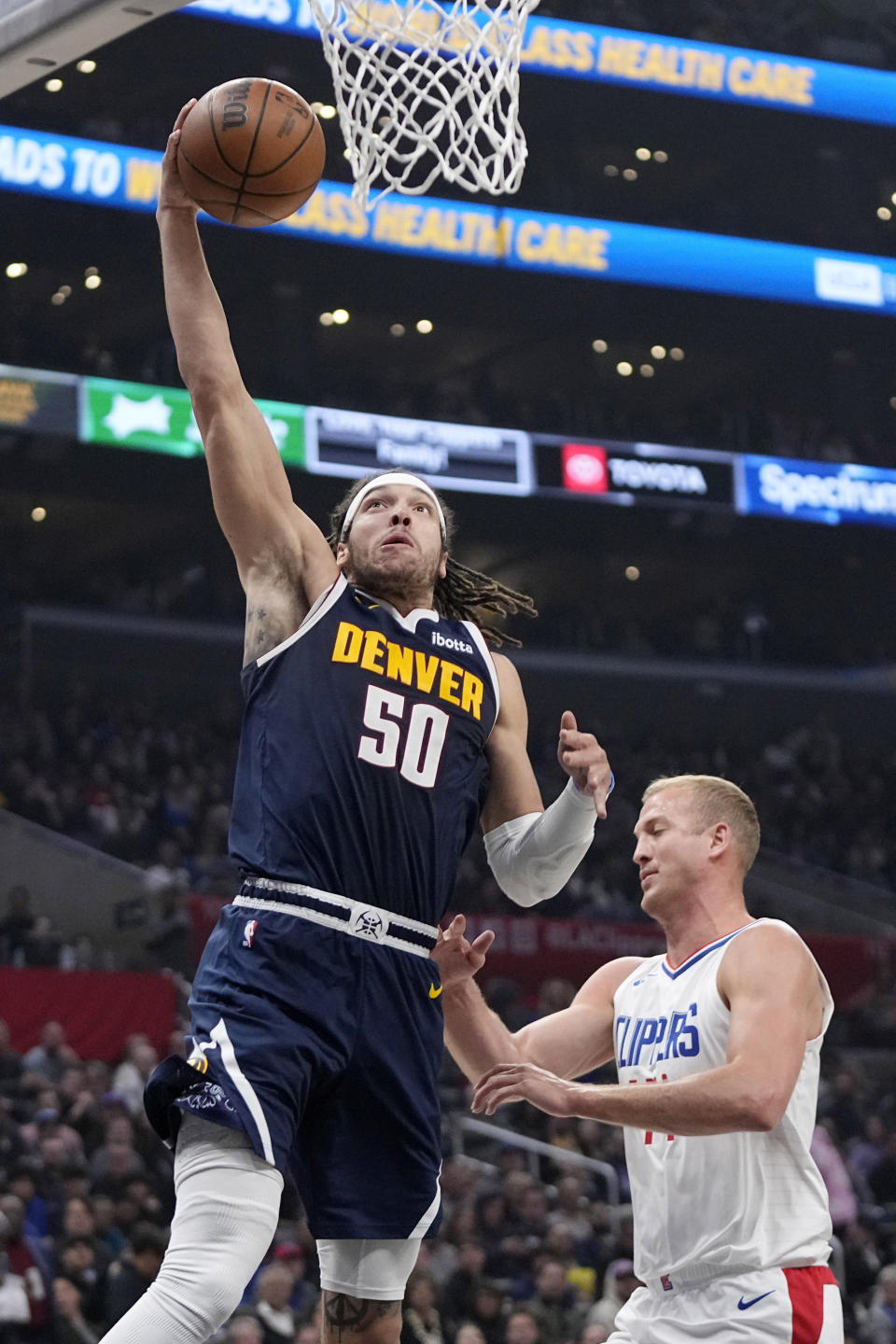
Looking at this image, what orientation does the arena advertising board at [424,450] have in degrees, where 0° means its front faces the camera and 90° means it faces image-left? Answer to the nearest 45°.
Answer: approximately 0°

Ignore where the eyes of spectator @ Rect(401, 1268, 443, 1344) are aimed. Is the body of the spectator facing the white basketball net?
yes

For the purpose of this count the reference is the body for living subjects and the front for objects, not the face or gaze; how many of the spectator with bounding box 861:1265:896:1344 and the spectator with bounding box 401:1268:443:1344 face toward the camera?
2

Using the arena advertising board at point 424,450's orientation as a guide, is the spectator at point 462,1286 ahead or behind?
ahead

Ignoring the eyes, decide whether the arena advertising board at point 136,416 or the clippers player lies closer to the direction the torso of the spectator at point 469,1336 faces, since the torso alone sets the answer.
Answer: the clippers player

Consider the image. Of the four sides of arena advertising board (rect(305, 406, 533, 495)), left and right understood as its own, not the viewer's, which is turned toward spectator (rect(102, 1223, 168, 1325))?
front

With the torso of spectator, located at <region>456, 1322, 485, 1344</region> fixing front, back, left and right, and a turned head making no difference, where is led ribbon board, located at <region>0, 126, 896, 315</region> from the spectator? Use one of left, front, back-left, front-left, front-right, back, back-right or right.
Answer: back

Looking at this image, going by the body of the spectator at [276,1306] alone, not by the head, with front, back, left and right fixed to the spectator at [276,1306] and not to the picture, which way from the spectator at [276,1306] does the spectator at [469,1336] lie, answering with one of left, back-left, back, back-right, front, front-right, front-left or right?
left
